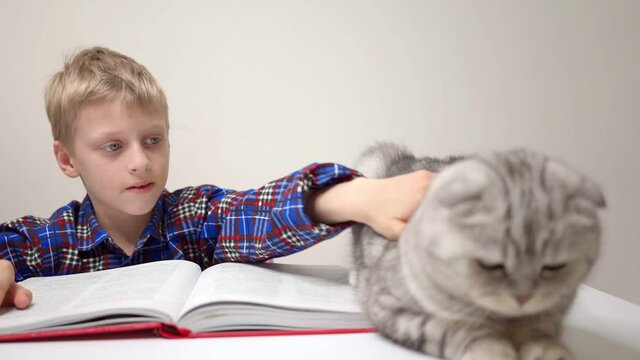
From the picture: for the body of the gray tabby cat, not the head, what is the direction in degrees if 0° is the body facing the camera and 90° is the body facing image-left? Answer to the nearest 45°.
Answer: approximately 315°
